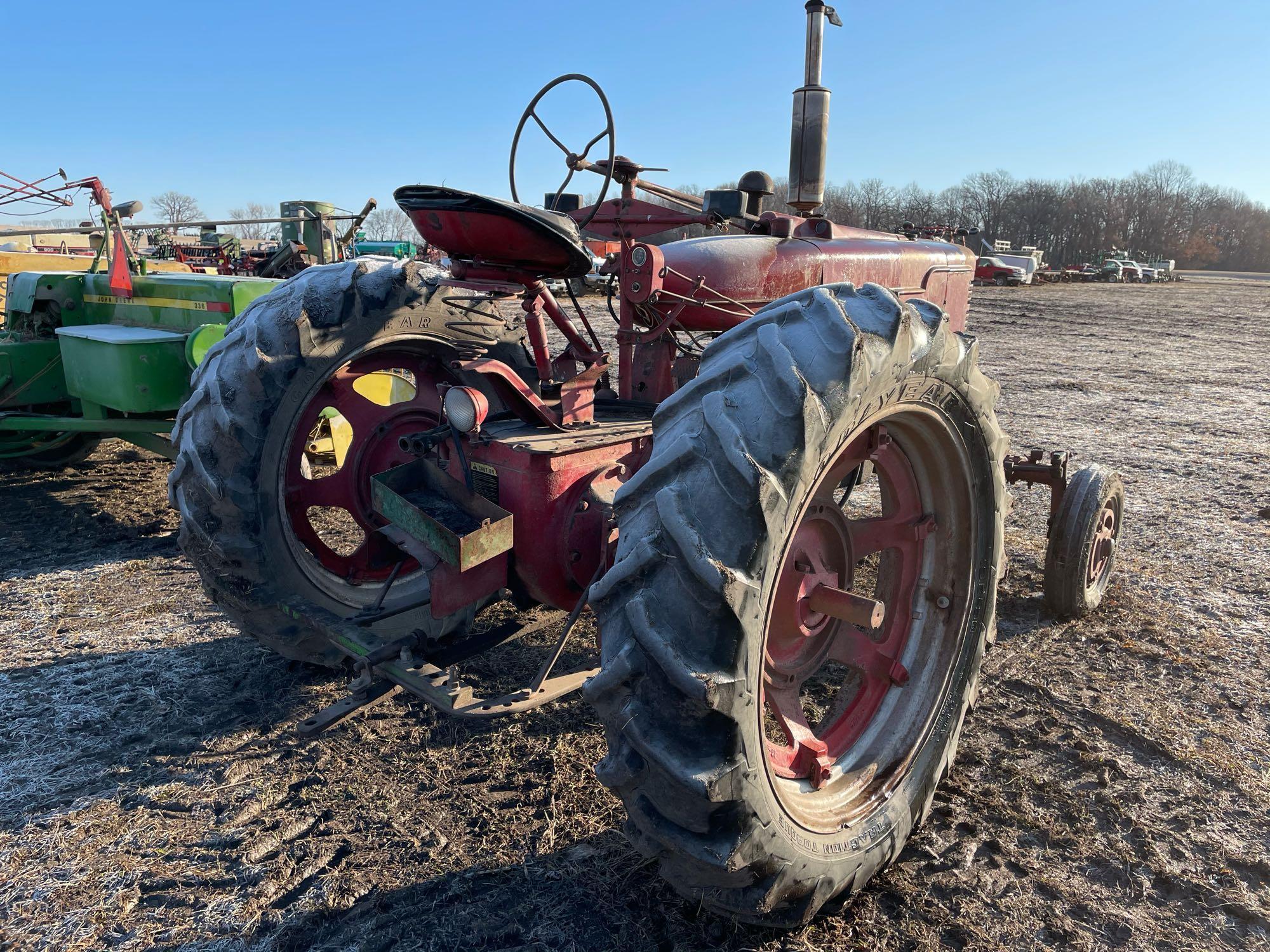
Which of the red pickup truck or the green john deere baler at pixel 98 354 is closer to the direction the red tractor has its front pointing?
the red pickup truck

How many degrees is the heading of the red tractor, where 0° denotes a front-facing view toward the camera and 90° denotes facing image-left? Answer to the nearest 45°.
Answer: approximately 225°

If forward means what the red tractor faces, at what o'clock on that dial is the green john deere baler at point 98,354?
The green john deere baler is roughly at 9 o'clock from the red tractor.

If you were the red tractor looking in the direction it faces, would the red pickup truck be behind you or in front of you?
in front
